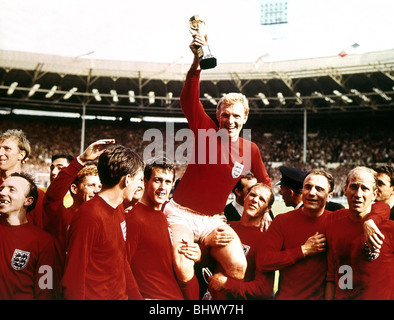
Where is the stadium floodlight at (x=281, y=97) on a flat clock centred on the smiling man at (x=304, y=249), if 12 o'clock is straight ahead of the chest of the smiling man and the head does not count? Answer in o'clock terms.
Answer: The stadium floodlight is roughly at 6 o'clock from the smiling man.

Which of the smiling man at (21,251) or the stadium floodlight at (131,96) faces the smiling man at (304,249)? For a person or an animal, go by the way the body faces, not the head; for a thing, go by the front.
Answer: the stadium floodlight

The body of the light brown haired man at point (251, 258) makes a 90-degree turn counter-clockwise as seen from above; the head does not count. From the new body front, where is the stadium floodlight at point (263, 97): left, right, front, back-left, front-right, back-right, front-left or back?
back-left

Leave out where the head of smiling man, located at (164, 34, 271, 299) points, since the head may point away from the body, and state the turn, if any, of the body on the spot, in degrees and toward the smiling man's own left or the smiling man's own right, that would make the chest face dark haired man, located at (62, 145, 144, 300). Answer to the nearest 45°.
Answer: approximately 45° to the smiling man's own right

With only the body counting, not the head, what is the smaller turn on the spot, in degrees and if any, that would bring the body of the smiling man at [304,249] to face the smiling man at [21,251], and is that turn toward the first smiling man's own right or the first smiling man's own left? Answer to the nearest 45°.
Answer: approximately 90° to the first smiling man's own right

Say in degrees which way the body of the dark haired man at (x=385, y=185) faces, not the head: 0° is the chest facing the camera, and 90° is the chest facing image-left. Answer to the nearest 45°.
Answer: approximately 45°

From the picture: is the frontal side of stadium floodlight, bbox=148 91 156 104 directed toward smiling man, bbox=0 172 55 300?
yes

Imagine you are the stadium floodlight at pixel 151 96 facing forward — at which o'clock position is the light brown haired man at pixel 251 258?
The light brown haired man is roughly at 12 o'clock from the stadium floodlight.

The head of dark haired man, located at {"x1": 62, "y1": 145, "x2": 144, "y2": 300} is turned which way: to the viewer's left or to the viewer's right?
to the viewer's right

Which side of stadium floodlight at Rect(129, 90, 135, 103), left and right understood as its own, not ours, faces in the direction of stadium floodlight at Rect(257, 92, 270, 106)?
left

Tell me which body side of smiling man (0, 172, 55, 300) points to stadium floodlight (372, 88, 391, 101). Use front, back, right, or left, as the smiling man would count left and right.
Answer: back
